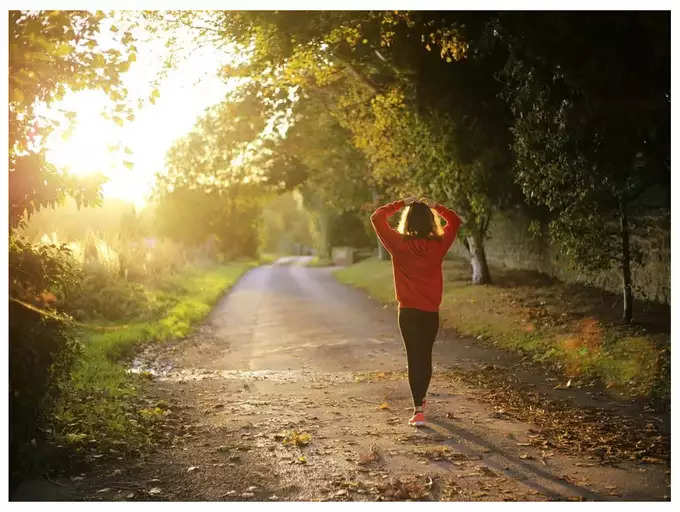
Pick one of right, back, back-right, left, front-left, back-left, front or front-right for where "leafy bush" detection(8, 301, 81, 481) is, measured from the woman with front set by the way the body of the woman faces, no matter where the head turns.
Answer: back-left

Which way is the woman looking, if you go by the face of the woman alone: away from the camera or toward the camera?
away from the camera

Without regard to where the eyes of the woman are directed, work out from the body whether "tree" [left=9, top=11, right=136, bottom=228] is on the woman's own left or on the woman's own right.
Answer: on the woman's own left

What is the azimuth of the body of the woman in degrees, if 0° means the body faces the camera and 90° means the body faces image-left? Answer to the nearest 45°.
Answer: approximately 180°

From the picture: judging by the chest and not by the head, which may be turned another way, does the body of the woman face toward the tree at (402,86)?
yes

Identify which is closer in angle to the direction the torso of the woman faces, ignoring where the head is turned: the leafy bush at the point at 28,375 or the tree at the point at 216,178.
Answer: the tree

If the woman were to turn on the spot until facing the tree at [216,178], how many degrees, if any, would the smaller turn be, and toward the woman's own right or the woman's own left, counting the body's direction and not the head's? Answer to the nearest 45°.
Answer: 0° — they already face it

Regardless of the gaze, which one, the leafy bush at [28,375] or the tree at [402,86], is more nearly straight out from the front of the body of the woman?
the tree
